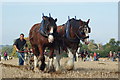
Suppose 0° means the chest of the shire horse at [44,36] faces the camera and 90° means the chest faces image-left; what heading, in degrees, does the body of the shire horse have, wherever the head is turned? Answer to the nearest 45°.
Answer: approximately 315°

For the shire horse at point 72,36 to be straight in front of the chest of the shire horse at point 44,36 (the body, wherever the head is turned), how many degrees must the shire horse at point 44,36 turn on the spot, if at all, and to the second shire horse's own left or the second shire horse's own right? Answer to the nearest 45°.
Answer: approximately 90° to the second shire horse's own left

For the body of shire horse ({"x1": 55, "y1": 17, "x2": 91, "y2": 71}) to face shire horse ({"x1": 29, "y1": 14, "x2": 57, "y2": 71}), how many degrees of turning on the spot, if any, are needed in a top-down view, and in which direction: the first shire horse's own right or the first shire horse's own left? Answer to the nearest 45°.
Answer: approximately 90° to the first shire horse's own right

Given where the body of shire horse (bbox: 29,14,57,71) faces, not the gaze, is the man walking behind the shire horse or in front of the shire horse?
behind

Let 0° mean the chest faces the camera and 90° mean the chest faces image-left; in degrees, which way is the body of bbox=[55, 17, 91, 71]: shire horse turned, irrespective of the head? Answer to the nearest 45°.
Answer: approximately 315°
